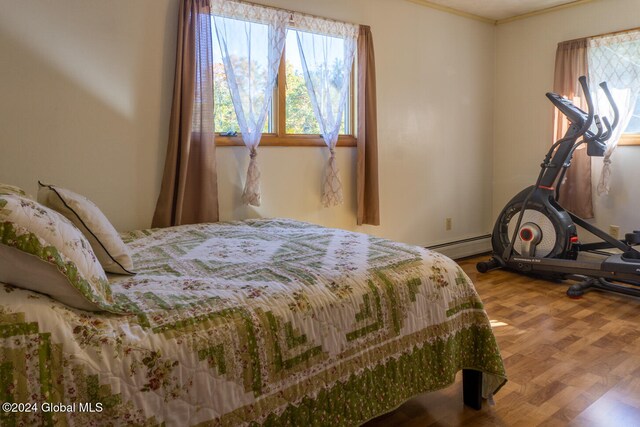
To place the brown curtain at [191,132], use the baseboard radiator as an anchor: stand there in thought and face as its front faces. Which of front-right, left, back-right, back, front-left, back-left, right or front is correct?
right

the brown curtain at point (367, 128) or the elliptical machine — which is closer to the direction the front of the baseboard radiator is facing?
the elliptical machine

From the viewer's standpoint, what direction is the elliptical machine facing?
to the viewer's left

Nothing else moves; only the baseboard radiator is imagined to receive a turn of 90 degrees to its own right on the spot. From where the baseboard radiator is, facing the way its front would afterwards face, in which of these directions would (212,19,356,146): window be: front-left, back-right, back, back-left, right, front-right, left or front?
front

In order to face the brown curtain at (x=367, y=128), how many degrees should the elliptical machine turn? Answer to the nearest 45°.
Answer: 0° — it already faces it

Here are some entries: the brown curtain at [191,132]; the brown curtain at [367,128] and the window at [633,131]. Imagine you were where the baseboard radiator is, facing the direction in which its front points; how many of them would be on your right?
2

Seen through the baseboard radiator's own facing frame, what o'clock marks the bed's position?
The bed is roughly at 2 o'clock from the baseboard radiator.

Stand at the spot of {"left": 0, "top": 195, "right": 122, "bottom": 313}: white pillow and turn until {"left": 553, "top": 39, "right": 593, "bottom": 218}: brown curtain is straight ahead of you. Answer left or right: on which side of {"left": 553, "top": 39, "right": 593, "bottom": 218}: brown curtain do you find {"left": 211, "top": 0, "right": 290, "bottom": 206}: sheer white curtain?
left

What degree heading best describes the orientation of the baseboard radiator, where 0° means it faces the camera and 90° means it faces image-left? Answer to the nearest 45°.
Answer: approximately 315°

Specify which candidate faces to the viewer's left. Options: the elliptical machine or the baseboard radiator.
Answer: the elliptical machine

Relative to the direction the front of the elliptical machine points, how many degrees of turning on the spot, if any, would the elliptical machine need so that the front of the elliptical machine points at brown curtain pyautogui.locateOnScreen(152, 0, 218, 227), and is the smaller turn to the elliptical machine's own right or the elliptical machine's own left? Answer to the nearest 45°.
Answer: approximately 45° to the elliptical machine's own left

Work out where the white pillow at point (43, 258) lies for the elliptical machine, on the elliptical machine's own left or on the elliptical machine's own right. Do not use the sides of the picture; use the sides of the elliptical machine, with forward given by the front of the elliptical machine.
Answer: on the elliptical machine's own left

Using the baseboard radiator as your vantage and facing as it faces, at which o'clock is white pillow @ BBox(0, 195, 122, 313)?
The white pillow is roughly at 2 o'clock from the baseboard radiator.

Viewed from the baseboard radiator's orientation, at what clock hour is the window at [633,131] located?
The window is roughly at 11 o'clock from the baseboard radiator.

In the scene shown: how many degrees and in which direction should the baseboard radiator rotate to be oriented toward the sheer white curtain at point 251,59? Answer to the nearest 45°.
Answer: approximately 90° to its right
